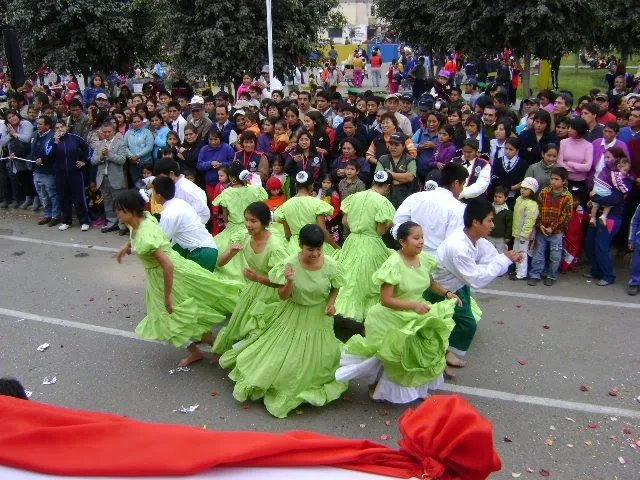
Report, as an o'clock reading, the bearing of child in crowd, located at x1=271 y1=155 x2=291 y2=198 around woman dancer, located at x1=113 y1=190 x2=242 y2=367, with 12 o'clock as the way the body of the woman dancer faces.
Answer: The child in crowd is roughly at 4 o'clock from the woman dancer.

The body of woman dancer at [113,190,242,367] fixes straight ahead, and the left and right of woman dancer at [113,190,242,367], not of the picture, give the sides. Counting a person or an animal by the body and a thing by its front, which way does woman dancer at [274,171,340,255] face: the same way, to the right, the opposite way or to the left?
to the right

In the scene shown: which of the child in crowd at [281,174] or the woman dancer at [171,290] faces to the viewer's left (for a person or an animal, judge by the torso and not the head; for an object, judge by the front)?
the woman dancer

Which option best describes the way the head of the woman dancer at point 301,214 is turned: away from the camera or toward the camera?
away from the camera

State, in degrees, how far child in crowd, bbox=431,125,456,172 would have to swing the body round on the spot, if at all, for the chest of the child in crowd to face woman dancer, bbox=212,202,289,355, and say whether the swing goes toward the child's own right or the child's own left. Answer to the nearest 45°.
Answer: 0° — they already face them

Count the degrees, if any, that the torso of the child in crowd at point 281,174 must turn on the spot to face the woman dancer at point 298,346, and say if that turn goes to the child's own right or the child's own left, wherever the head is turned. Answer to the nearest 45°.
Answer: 0° — they already face them

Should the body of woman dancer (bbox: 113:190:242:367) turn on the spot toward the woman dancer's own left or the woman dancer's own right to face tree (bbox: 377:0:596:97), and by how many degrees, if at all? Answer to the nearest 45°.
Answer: approximately 135° to the woman dancer's own right

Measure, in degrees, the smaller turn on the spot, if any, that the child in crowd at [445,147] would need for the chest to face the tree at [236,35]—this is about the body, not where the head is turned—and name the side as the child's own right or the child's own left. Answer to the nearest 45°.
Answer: approximately 90° to the child's own right

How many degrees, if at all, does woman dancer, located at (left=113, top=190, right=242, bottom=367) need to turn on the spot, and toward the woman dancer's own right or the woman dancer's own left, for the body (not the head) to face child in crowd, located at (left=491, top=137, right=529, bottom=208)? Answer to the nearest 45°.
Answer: approximately 135° to the woman dancer's own right

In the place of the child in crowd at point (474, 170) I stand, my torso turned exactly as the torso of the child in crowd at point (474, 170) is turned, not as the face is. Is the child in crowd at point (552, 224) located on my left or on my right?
on my left

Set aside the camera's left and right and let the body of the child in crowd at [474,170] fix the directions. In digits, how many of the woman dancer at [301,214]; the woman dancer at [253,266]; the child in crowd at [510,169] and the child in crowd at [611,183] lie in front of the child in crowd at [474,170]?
2

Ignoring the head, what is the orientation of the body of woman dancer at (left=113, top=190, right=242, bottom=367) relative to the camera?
to the viewer's left

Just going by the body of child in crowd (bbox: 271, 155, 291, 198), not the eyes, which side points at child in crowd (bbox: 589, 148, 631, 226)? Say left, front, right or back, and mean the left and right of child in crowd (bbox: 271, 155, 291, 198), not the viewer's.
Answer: left

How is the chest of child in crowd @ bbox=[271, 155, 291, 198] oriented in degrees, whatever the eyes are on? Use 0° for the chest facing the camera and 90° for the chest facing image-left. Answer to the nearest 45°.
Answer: approximately 0°

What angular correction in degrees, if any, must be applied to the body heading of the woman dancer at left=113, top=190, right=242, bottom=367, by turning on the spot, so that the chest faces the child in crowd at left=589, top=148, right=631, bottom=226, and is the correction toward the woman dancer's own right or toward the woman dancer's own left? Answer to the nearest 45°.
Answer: approximately 180°

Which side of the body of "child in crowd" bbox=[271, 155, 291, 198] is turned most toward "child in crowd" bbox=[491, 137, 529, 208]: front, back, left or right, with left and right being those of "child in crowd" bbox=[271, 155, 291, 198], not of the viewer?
left

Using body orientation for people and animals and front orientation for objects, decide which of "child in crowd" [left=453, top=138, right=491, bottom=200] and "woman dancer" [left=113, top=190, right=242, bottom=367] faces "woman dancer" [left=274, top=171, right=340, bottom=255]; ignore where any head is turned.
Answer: the child in crowd
